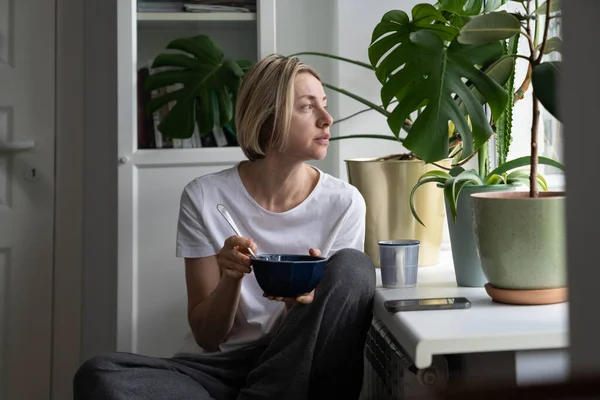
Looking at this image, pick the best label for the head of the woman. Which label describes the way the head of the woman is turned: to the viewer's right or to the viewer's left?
to the viewer's right

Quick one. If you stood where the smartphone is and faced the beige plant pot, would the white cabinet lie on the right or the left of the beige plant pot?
left

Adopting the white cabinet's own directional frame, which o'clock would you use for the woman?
The woman is roughly at 11 o'clock from the white cabinet.

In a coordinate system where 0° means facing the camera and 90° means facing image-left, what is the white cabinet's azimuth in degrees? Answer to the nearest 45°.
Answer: approximately 0°

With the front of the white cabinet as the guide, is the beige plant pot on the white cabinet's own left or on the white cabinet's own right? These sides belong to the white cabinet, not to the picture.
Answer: on the white cabinet's own left

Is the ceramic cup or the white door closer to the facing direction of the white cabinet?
the ceramic cup

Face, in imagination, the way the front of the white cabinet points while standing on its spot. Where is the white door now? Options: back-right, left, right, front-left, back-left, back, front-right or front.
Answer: back-right

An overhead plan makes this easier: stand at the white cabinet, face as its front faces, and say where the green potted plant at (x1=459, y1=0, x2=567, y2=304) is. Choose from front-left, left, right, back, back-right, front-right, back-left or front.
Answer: front-left

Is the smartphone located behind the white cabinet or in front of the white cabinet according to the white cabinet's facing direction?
in front
